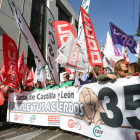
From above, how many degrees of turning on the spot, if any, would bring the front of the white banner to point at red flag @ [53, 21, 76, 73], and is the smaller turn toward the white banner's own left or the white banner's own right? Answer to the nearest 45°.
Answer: approximately 135° to the white banner's own right

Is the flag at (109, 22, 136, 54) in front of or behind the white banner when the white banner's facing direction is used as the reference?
behind

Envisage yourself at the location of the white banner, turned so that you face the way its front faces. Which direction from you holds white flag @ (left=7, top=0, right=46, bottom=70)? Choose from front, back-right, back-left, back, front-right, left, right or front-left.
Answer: right

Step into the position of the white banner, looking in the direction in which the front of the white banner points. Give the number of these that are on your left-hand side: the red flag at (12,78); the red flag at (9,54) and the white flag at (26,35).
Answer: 0

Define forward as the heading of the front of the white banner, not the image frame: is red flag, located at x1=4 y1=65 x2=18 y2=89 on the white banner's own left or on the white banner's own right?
on the white banner's own right

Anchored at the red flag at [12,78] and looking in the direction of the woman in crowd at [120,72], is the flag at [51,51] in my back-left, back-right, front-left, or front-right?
front-left

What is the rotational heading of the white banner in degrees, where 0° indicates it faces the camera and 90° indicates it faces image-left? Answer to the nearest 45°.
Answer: approximately 45°

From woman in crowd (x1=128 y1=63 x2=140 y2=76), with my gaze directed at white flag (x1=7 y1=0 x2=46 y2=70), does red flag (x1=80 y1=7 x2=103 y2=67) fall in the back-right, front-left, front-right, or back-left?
front-right

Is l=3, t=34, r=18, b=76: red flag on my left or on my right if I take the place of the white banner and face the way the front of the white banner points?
on my right
